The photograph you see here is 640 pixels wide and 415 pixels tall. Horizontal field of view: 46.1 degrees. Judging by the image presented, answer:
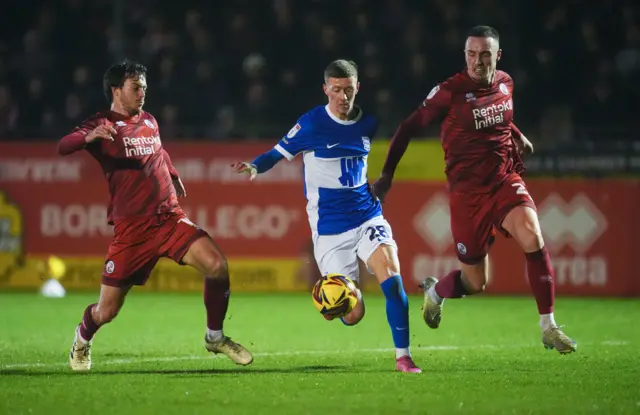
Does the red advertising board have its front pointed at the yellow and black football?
yes

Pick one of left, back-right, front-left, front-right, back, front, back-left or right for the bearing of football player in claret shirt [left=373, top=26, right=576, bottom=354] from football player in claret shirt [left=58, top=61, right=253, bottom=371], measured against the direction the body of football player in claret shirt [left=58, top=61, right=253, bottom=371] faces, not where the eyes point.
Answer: front-left

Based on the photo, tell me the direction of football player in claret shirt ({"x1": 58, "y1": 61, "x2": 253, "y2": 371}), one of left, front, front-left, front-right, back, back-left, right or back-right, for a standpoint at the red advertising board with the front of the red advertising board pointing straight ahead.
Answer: front

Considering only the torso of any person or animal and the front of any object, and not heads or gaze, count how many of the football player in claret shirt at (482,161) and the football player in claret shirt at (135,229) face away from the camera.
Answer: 0

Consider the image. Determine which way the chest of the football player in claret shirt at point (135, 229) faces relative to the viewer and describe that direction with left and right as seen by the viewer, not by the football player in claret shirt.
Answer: facing the viewer and to the right of the viewer

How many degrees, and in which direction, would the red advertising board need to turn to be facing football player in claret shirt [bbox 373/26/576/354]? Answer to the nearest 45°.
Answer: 0° — it already faces them

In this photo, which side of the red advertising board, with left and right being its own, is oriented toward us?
front

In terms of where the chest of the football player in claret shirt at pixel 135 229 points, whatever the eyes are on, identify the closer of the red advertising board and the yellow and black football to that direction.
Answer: the yellow and black football

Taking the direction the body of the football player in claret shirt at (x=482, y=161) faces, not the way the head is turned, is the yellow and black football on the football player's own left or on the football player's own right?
on the football player's own right

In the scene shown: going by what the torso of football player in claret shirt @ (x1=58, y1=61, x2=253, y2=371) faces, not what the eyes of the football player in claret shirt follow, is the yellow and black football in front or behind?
in front

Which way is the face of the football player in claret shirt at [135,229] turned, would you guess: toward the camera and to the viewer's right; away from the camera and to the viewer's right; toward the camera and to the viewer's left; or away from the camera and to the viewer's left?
toward the camera and to the viewer's right

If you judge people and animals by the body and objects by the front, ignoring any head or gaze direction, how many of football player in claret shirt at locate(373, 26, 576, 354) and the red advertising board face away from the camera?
0
